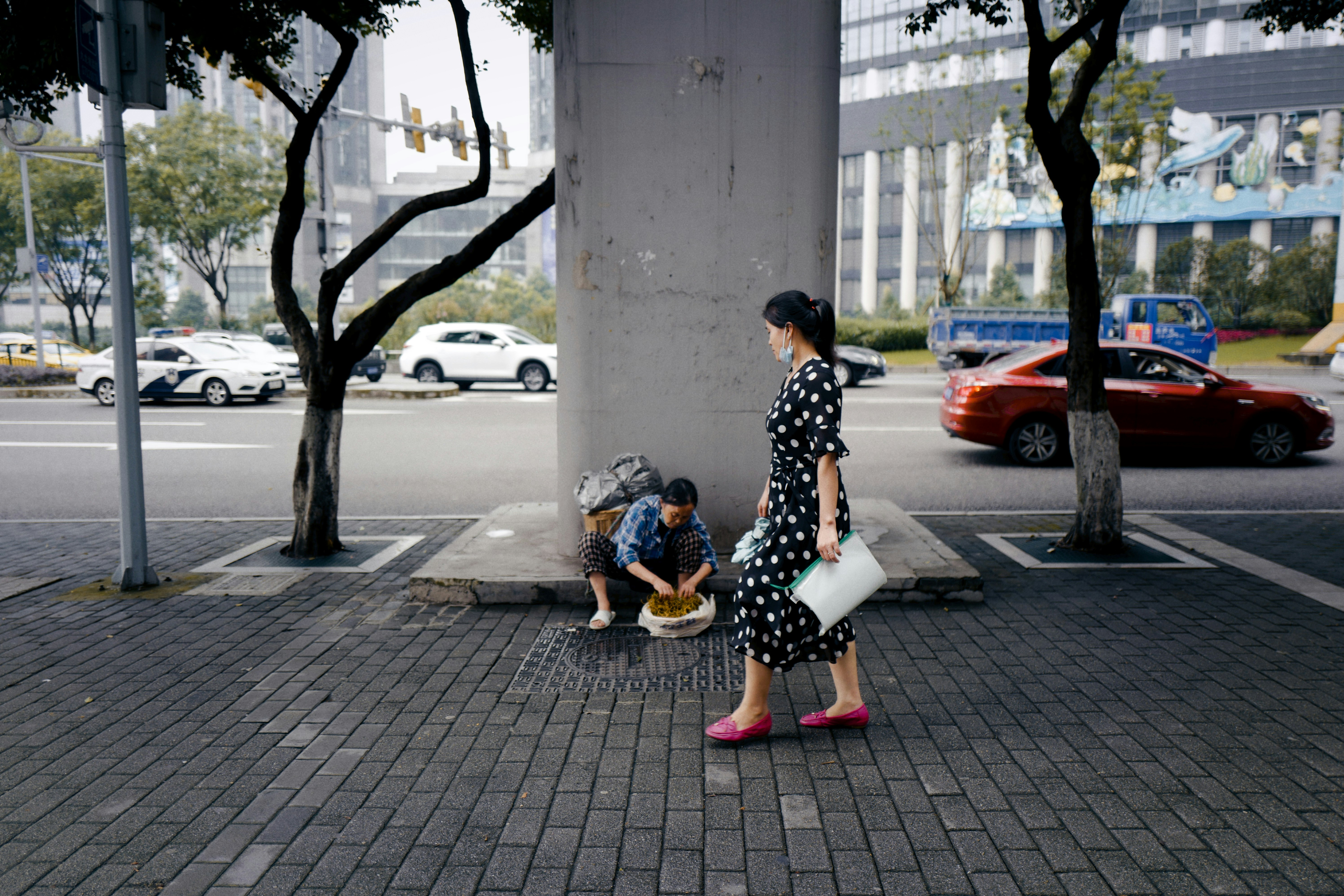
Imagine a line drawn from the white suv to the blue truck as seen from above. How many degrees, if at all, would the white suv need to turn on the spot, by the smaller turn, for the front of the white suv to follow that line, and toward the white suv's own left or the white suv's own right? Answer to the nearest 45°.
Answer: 0° — it already faces it

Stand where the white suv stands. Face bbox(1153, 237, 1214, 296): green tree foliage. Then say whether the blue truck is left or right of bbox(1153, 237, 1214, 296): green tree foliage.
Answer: right

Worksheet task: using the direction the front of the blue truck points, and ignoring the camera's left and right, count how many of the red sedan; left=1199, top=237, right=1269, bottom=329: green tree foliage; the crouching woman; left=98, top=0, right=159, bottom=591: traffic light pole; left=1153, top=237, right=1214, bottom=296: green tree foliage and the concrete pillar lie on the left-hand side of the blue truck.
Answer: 2

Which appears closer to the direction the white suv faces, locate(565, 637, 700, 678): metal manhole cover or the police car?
the metal manhole cover

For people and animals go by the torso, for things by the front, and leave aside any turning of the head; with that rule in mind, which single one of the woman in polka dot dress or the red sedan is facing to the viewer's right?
the red sedan

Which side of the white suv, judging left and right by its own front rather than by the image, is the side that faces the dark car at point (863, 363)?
front

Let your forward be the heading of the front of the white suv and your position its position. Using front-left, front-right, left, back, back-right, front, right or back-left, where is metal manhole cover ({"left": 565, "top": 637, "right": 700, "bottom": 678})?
right

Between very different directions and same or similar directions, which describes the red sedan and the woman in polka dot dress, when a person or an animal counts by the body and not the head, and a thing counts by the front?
very different directions

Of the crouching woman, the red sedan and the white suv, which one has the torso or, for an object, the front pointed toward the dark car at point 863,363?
the white suv

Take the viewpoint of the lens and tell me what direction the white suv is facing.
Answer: facing to the right of the viewer

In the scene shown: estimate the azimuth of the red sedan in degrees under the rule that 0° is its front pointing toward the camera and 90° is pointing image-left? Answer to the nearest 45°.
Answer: approximately 270°

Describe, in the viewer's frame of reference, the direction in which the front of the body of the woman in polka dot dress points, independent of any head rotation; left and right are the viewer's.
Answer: facing to the left of the viewer

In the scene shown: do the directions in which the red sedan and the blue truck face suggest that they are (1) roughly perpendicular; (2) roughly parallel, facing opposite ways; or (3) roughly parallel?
roughly parallel

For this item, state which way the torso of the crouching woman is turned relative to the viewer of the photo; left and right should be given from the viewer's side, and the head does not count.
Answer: facing the viewer and to the right of the viewer

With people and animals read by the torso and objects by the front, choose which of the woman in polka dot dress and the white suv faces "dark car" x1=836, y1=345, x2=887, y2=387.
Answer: the white suv

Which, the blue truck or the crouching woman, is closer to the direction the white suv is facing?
the blue truck

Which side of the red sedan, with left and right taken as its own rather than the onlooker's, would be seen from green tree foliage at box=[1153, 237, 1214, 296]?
left
